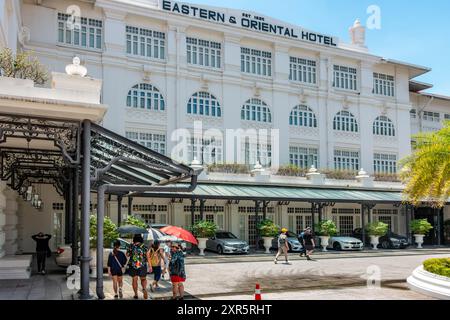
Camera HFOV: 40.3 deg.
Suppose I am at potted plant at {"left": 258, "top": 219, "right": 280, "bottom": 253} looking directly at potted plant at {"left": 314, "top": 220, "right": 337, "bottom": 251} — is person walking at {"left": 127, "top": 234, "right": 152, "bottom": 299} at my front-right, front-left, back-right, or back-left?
back-right

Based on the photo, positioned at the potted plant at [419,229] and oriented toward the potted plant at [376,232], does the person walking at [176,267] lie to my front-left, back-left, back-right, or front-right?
front-left

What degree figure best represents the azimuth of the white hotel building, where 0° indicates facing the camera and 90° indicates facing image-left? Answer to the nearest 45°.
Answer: approximately 315°

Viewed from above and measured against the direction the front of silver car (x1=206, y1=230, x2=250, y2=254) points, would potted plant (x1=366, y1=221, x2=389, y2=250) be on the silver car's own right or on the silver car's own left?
on the silver car's own left
